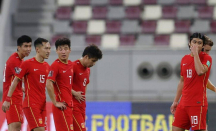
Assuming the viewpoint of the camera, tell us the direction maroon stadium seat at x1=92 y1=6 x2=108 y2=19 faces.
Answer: facing the viewer

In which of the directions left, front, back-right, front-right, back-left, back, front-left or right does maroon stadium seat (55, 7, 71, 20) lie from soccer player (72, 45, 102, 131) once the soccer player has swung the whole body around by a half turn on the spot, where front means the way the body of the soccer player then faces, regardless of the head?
front-right

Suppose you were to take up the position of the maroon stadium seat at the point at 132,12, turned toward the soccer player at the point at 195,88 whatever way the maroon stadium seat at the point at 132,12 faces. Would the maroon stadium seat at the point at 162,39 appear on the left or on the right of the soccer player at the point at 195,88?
left

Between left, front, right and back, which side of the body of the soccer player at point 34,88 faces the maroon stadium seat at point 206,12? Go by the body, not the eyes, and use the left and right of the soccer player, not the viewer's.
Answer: left

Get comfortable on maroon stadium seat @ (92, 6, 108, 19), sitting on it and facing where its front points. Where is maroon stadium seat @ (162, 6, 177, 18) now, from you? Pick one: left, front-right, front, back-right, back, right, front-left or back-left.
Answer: left

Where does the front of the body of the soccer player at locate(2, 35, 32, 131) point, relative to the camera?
to the viewer's right

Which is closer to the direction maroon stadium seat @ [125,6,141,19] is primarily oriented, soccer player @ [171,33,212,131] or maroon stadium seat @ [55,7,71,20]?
the soccer player

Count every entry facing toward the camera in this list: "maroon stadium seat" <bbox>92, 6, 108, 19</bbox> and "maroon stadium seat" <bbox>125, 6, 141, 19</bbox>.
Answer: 2
